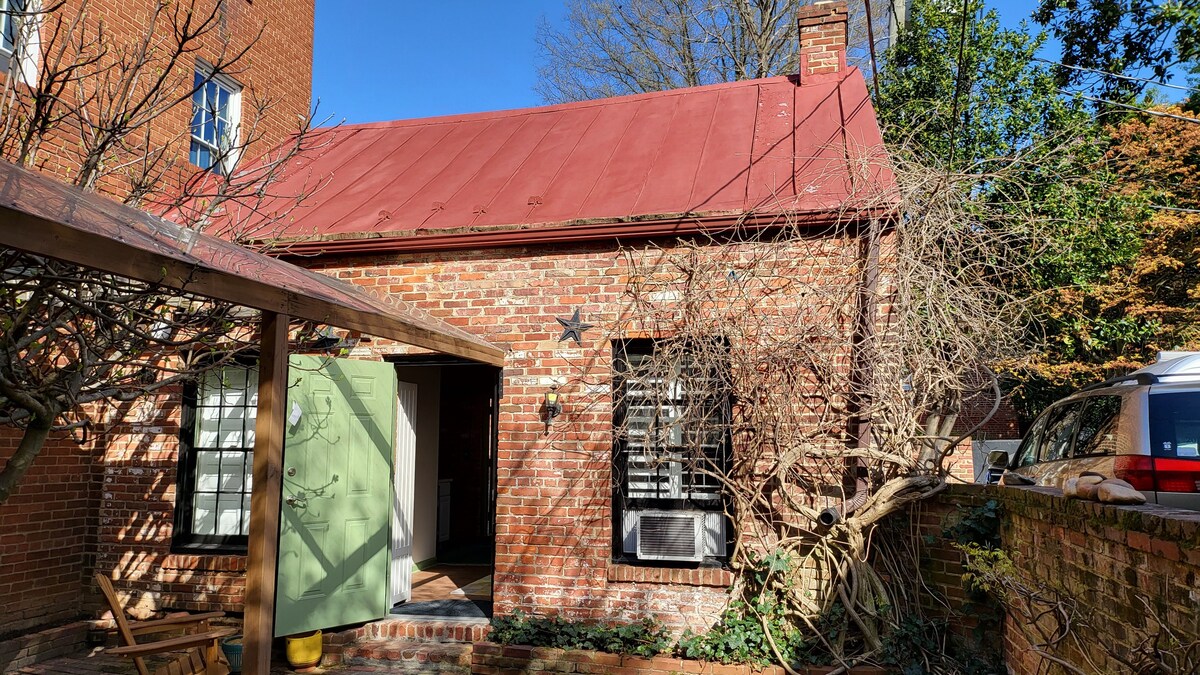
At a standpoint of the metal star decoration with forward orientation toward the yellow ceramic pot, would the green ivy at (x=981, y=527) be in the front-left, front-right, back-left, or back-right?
back-left

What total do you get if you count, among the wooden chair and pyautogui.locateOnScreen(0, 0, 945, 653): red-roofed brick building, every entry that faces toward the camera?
1

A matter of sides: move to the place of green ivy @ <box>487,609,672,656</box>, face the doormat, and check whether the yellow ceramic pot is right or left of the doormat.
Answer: left

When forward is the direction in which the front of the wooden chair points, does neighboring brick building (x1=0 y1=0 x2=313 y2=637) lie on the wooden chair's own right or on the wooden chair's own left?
on the wooden chair's own left

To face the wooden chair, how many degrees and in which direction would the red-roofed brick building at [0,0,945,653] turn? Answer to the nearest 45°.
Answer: approximately 45° to its right

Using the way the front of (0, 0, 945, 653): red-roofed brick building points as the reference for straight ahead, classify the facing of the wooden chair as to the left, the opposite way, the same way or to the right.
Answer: to the left

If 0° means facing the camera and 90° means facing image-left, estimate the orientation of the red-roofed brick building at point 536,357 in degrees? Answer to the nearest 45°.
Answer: approximately 0°

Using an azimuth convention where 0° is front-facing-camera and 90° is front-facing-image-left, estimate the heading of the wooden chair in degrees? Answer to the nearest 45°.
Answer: approximately 270°

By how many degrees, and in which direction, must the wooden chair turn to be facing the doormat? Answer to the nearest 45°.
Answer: approximately 45° to its left
